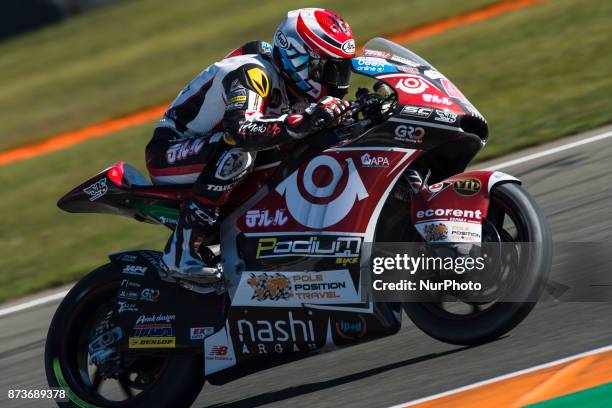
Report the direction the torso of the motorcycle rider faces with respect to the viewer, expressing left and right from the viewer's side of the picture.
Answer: facing to the right of the viewer

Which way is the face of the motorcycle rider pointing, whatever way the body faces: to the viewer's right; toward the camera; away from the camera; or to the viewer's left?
to the viewer's right
